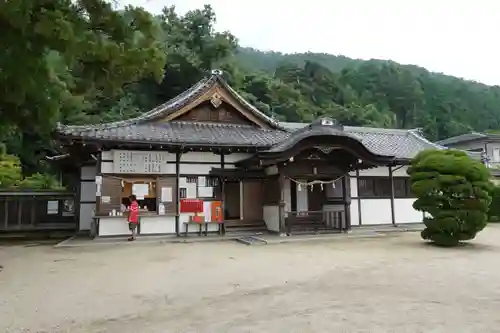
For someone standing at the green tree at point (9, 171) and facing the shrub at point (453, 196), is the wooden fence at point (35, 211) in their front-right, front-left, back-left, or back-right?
front-right

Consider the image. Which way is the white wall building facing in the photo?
toward the camera

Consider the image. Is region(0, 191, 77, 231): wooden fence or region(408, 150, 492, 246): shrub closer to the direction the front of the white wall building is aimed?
the shrub

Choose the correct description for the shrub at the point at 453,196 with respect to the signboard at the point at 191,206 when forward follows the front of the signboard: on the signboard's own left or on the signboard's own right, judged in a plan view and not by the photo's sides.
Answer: on the signboard's own left

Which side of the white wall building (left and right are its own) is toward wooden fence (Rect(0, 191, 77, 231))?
right

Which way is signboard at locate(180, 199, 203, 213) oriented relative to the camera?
toward the camera

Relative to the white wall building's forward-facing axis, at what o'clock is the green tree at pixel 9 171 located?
The green tree is roughly at 4 o'clock from the white wall building.

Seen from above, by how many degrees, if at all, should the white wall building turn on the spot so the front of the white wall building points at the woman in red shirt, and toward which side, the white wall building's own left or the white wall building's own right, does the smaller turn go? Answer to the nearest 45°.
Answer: approximately 45° to the white wall building's own right

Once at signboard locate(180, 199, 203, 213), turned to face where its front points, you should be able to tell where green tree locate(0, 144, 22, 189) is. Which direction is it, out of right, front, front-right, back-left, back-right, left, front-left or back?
back-right

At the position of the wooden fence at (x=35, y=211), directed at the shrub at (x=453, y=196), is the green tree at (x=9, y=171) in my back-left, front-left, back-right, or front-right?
back-left

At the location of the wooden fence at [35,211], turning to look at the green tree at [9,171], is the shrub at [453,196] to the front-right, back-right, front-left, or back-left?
back-right

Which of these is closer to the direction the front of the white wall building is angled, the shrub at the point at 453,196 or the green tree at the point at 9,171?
the shrub
